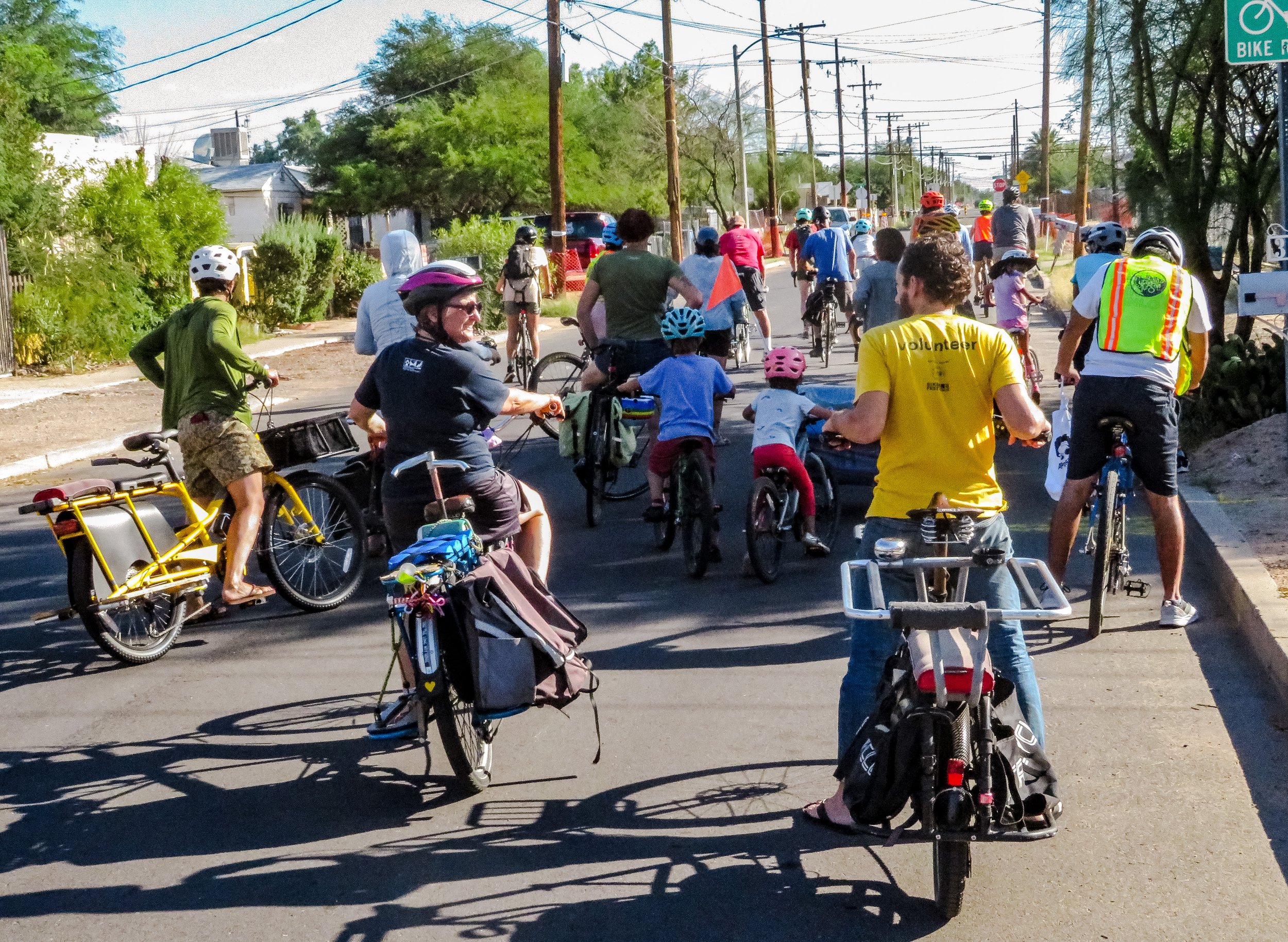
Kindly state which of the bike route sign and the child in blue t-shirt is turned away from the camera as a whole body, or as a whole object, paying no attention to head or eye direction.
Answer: the child in blue t-shirt

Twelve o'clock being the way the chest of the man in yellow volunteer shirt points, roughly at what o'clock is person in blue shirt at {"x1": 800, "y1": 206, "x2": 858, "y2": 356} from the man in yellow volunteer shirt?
The person in blue shirt is roughly at 12 o'clock from the man in yellow volunteer shirt.

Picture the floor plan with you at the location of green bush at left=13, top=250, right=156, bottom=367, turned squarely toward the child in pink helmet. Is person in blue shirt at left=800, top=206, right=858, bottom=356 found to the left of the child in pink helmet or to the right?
left

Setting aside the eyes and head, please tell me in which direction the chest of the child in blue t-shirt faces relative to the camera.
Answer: away from the camera

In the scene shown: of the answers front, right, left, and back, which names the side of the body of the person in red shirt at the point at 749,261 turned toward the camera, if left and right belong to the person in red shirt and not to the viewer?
back

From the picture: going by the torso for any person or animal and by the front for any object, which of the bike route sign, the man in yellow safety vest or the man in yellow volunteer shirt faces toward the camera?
the bike route sign

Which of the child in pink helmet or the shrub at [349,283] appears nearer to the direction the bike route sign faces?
the child in pink helmet

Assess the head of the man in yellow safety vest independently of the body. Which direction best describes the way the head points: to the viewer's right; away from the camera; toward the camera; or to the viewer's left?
away from the camera

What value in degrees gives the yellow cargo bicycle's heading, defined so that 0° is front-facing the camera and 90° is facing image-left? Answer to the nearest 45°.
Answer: approximately 225°

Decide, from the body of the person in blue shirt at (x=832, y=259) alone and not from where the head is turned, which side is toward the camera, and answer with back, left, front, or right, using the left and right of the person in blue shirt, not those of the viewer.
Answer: back

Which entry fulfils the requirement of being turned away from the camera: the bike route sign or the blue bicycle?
the blue bicycle

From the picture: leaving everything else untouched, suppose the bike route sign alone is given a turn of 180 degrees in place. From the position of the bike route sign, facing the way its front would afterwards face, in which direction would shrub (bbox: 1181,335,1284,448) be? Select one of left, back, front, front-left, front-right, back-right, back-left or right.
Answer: front

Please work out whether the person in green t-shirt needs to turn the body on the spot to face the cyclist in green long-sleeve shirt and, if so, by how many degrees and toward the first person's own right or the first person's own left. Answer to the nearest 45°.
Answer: approximately 135° to the first person's own left

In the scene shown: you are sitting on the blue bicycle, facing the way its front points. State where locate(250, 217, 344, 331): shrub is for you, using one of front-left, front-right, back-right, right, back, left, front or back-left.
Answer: front-left

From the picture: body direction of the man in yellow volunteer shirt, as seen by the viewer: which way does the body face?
away from the camera

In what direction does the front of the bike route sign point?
toward the camera

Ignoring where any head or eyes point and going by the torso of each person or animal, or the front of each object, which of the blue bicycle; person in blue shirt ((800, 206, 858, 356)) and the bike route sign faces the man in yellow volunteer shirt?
the bike route sign
